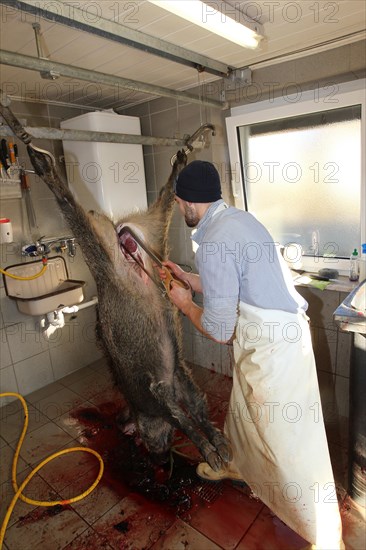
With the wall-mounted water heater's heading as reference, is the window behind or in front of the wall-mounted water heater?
in front

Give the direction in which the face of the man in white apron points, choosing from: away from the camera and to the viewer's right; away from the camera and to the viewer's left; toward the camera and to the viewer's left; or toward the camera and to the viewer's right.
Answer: away from the camera and to the viewer's left

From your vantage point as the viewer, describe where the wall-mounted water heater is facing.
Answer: facing the viewer and to the right of the viewer

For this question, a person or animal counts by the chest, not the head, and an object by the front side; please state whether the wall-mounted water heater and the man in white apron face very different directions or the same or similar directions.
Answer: very different directions

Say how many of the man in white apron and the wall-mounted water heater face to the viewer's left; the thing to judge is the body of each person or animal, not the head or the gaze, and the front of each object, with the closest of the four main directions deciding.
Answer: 1

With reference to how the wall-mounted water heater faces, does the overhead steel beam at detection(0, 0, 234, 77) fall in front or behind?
in front

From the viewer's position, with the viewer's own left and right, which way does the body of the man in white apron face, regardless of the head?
facing to the left of the viewer
